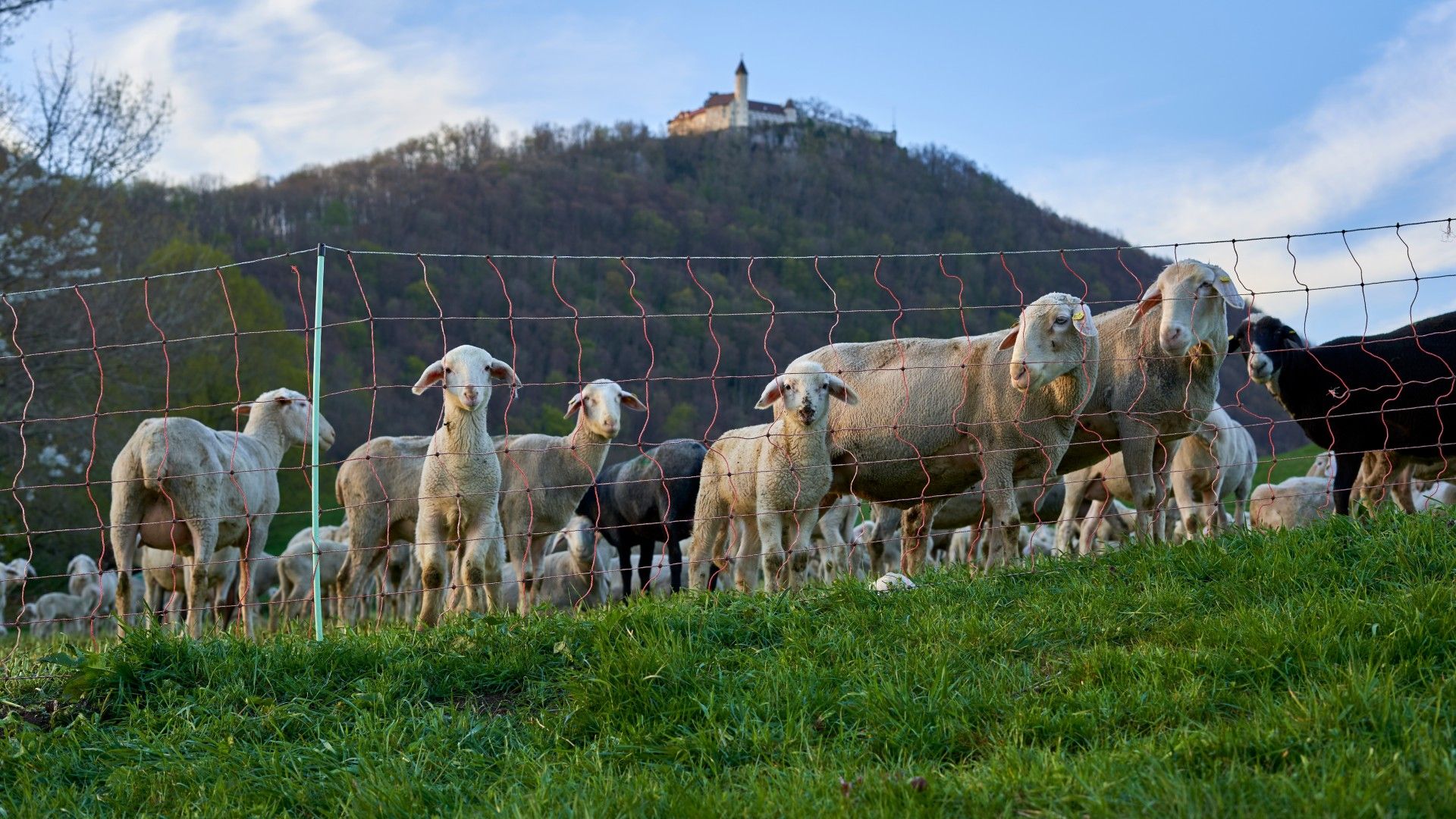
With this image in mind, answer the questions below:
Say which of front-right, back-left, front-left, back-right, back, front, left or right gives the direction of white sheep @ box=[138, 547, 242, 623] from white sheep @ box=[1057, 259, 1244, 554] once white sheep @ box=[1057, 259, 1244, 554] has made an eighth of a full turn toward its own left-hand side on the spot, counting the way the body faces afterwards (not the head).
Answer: back

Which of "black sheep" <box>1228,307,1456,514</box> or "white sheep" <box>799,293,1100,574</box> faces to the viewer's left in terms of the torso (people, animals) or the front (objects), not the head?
the black sheep

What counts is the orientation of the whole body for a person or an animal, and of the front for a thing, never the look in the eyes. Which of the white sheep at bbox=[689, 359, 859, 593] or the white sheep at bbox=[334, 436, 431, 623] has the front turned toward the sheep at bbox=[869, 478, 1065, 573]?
the white sheep at bbox=[334, 436, 431, 623]

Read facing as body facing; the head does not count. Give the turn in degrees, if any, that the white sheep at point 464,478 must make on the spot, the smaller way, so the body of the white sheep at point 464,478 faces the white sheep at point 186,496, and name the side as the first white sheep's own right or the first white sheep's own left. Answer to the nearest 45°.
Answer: approximately 135° to the first white sheep's own right

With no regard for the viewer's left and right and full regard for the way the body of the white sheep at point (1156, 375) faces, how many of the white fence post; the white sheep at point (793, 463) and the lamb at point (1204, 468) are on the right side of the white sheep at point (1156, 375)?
2

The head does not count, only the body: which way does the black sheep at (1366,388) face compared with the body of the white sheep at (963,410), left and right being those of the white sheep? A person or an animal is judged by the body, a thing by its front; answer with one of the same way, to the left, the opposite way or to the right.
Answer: the opposite way

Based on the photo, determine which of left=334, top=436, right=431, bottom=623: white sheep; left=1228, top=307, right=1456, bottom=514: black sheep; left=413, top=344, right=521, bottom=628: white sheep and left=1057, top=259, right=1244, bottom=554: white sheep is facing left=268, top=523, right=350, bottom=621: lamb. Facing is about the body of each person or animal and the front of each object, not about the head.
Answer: the black sheep

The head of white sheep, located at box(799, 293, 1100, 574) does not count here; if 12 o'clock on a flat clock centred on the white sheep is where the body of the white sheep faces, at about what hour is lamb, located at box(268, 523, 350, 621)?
The lamb is roughly at 7 o'clock from the white sheep.

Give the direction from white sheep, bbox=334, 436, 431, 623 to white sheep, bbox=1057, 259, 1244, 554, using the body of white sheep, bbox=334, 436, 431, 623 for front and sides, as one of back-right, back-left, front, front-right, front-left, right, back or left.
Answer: front-right

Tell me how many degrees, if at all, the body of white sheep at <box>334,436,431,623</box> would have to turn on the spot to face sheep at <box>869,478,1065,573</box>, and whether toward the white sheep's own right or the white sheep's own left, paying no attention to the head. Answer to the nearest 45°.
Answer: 0° — it already faces it

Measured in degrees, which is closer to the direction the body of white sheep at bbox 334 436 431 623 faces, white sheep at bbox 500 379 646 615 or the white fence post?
the white sheep

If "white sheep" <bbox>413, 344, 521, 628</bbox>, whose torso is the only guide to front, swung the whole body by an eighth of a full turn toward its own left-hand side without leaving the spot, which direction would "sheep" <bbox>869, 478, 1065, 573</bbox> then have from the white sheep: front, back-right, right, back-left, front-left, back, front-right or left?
left

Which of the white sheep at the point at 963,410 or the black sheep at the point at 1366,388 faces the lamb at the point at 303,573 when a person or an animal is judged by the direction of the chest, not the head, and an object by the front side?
the black sheep

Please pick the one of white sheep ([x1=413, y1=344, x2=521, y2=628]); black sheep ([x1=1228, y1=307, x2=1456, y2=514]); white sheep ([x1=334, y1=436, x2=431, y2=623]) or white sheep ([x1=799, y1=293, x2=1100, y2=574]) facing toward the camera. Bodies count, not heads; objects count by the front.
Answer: white sheep ([x1=413, y1=344, x2=521, y2=628])

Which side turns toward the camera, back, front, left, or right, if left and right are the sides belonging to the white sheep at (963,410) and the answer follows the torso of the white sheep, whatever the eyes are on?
right

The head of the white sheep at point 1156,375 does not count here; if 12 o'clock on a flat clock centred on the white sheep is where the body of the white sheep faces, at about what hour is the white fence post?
The white fence post is roughly at 3 o'clock from the white sheep.
